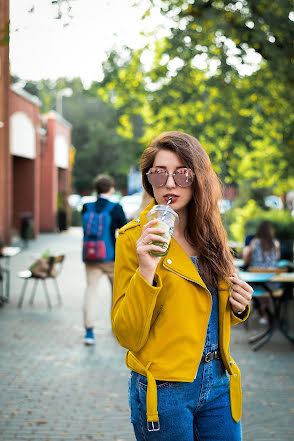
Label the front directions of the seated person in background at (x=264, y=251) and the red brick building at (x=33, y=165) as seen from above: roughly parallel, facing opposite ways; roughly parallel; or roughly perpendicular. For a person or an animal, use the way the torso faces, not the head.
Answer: roughly perpendicular

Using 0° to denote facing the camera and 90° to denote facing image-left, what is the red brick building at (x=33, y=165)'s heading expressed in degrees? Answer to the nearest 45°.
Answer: approximately 315°

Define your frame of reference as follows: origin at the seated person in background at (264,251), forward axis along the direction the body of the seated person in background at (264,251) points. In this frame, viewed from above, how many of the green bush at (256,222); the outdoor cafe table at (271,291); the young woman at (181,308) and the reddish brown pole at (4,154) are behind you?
2

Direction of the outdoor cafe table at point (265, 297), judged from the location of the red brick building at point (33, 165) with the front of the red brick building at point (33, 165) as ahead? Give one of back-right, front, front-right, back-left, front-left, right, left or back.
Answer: front-right
